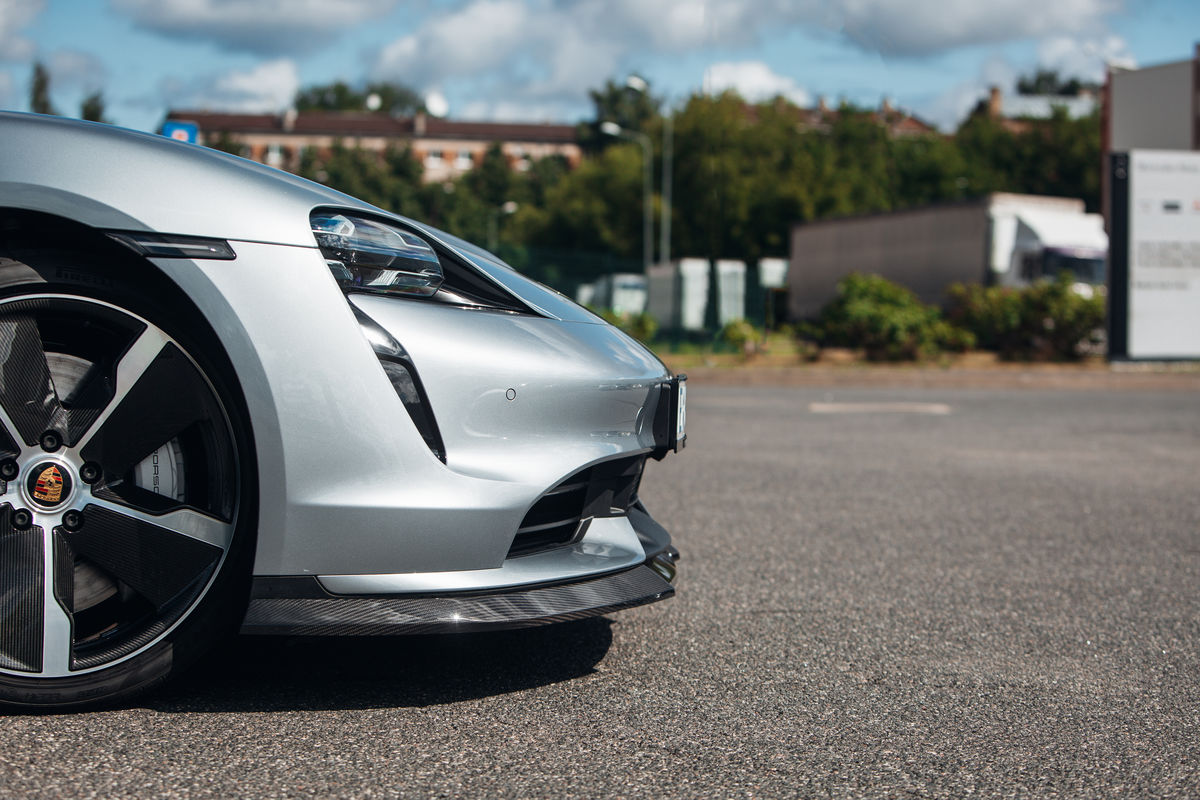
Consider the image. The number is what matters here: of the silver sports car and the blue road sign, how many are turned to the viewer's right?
1

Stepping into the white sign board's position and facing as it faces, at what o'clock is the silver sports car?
The silver sports car is roughly at 12 o'clock from the white sign board.

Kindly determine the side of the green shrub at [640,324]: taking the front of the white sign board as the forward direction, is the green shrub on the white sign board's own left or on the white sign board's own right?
on the white sign board's own right

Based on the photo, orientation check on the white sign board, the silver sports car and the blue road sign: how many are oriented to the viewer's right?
1

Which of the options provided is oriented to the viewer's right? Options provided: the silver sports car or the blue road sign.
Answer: the silver sports car

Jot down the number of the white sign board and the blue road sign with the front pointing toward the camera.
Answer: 2

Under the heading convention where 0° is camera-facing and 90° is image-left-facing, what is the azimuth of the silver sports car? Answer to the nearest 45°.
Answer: approximately 270°

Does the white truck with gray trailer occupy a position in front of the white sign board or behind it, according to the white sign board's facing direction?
behind

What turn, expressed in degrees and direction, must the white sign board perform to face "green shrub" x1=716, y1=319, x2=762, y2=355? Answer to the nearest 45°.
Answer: approximately 90° to its right

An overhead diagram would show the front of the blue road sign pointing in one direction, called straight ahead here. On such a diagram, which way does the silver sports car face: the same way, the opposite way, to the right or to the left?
to the left
